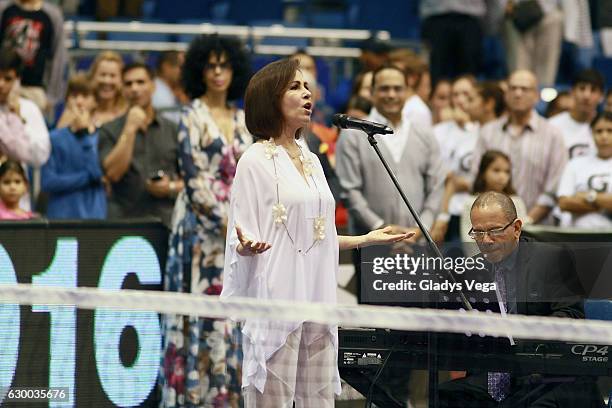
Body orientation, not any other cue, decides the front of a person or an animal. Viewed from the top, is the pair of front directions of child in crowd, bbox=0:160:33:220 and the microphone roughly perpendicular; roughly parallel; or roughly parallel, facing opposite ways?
roughly perpendicular

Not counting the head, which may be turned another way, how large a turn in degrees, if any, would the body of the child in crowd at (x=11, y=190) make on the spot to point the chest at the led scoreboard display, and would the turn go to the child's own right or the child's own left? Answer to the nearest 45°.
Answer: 0° — they already face it

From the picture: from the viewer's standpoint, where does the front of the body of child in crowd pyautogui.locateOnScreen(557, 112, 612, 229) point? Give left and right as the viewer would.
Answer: facing the viewer

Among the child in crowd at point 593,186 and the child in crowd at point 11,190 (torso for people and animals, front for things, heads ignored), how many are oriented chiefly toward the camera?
2

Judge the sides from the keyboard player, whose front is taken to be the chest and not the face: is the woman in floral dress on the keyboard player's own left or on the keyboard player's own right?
on the keyboard player's own right

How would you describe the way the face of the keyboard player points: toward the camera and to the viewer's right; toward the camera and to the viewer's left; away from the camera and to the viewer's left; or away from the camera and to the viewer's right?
toward the camera and to the viewer's left

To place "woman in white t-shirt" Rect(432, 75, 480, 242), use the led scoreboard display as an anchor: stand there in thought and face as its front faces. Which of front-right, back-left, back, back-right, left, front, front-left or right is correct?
back-left

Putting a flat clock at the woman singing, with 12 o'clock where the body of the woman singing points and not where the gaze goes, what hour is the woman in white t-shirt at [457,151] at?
The woman in white t-shirt is roughly at 8 o'clock from the woman singing.

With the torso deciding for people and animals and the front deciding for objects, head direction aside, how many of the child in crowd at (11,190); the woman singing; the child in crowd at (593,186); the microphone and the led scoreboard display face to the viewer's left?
1

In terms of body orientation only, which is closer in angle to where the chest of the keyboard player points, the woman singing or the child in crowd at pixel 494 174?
the woman singing

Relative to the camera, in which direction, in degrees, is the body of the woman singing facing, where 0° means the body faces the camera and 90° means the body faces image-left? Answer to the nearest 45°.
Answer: approximately 315°

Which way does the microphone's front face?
to the viewer's left

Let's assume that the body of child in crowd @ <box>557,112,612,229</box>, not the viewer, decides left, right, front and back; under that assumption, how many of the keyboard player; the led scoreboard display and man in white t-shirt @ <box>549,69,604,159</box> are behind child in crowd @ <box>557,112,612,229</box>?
1
